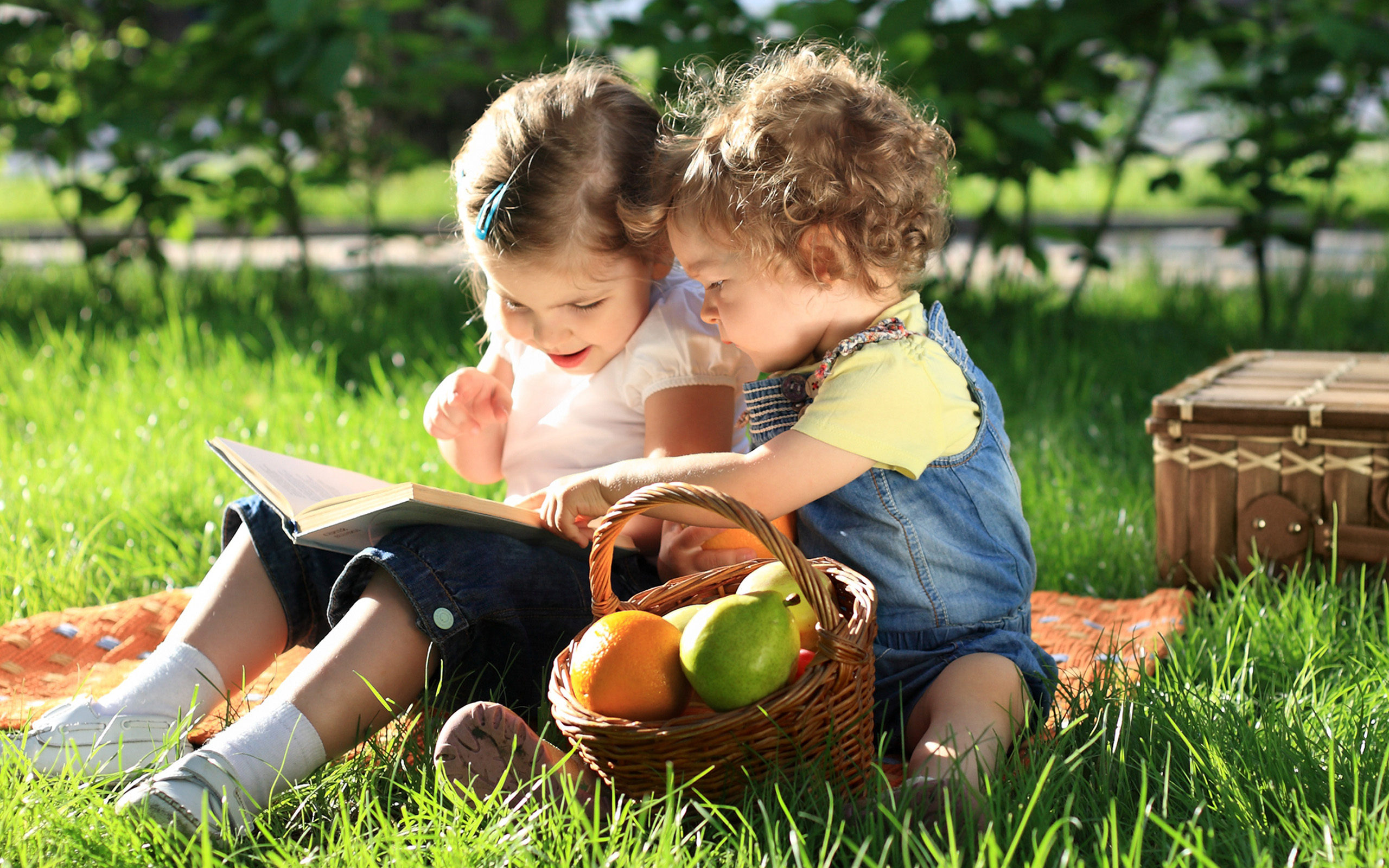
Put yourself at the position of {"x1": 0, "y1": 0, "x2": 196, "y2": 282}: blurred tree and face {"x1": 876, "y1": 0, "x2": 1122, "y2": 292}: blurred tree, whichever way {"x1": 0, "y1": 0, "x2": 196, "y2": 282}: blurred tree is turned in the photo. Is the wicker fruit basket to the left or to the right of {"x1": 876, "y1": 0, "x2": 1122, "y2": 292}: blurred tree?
right

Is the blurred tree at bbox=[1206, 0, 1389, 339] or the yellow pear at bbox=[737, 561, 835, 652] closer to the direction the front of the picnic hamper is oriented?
the yellow pear

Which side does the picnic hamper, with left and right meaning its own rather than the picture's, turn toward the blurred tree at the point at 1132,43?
back

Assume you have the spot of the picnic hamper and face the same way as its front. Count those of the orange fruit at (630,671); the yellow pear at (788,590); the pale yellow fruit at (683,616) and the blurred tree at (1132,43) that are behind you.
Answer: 1

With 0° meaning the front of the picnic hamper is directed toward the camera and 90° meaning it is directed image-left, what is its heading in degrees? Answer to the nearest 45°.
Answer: approximately 0°

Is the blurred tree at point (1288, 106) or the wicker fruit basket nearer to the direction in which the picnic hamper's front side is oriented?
the wicker fruit basket

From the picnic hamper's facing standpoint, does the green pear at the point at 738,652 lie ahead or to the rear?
ahead

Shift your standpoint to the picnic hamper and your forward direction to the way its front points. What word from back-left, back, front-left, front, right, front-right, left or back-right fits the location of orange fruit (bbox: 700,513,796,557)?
front-right

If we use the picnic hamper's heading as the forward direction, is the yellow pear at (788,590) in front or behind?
in front

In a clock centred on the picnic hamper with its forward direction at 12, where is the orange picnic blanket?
The orange picnic blanket is roughly at 2 o'clock from the picnic hamper.

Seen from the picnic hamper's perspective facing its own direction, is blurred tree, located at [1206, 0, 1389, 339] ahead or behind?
behind
